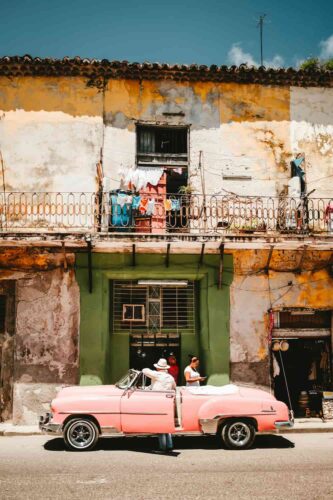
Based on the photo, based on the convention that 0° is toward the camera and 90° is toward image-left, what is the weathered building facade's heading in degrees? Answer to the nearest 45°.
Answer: approximately 0°

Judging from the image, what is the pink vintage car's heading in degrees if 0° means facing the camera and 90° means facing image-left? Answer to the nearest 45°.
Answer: approximately 90°

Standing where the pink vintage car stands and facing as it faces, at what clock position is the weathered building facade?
The weathered building facade is roughly at 3 o'clock from the pink vintage car.

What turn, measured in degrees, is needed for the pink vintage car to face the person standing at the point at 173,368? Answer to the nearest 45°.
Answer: approximately 90° to its right

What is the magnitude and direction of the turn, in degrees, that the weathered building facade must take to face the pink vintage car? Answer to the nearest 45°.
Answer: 0° — it already faces it

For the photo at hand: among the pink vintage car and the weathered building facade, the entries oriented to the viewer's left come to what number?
1

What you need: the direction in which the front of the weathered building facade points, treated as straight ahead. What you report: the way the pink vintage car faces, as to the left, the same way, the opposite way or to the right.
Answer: to the right
